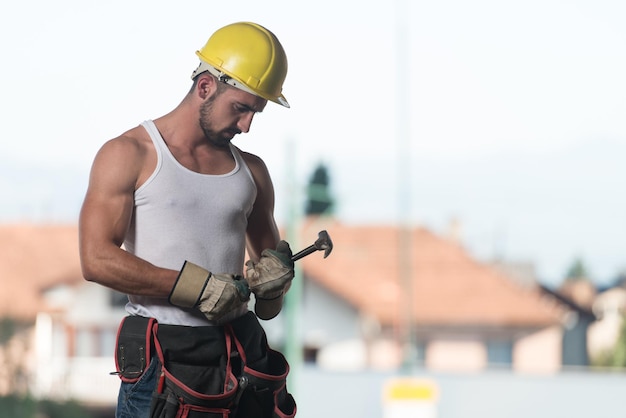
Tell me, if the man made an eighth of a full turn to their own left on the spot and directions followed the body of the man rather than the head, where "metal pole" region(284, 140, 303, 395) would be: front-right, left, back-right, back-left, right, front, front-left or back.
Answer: left

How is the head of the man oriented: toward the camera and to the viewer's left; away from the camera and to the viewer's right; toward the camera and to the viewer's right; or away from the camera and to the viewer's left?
toward the camera and to the viewer's right
